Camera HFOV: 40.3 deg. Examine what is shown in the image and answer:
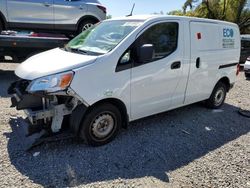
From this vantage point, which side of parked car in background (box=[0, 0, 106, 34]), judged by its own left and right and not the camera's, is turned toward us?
left

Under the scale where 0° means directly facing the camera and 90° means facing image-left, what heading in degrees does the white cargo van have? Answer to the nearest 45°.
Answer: approximately 45°

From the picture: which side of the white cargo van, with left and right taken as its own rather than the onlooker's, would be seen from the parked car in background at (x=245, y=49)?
back

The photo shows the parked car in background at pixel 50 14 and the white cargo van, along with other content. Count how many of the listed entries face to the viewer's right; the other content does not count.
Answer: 0

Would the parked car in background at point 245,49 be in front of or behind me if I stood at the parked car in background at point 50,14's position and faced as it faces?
behind
